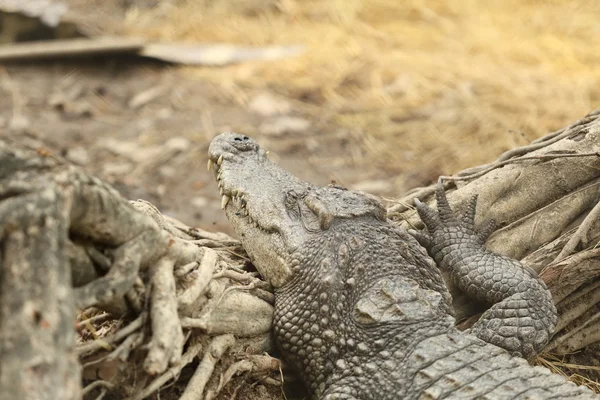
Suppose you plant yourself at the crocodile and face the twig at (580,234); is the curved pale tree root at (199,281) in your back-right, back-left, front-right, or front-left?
back-left

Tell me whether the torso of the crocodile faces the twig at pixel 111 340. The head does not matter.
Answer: no

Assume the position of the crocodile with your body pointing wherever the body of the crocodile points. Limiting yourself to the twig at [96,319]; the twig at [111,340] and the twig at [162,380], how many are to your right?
0

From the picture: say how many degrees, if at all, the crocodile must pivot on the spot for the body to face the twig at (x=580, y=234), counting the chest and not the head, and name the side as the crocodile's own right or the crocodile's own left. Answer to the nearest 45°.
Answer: approximately 90° to the crocodile's own right

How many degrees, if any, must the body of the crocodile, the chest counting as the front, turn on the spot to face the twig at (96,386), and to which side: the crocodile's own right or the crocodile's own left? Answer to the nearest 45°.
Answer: approximately 90° to the crocodile's own left

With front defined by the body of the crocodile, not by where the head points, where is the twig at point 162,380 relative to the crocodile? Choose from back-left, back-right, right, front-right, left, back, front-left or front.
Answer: left

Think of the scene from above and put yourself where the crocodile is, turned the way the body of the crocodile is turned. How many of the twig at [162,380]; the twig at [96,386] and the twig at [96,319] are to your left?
3

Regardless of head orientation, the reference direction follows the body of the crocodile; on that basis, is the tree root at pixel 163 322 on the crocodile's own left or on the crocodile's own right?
on the crocodile's own left

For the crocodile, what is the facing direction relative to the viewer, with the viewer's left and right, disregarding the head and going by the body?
facing away from the viewer and to the left of the viewer

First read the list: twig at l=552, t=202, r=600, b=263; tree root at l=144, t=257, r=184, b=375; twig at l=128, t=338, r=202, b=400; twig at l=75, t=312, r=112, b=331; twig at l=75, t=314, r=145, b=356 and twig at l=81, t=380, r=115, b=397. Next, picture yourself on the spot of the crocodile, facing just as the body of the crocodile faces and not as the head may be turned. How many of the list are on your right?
1

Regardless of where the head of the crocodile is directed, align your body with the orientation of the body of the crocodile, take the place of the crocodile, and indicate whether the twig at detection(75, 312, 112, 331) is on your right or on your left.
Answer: on your left

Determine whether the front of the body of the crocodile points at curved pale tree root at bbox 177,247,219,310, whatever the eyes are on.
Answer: no
